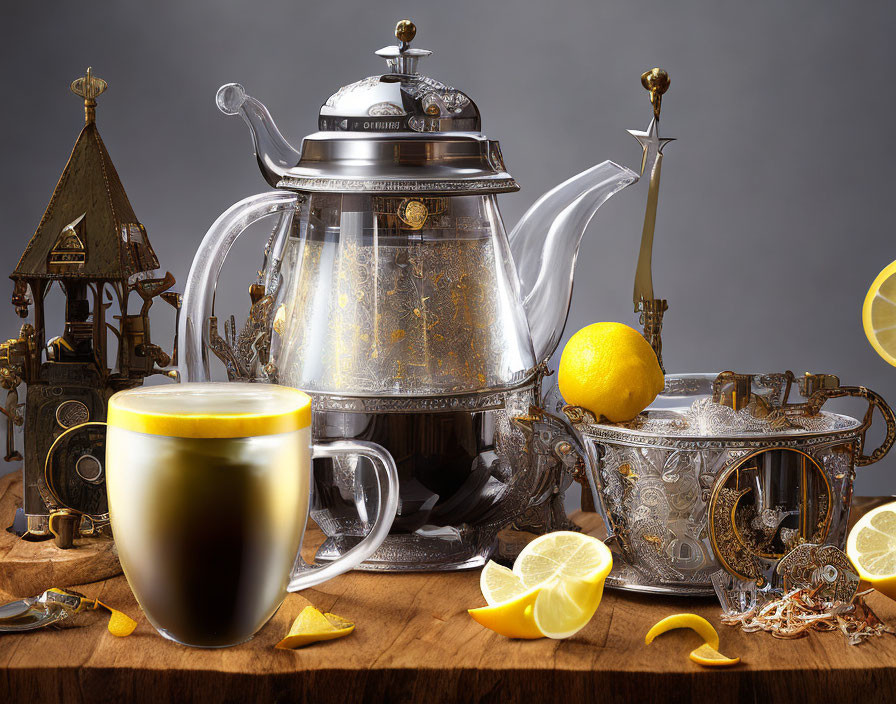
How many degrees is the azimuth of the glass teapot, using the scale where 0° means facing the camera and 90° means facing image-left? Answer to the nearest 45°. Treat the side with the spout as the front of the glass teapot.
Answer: approximately 270°
